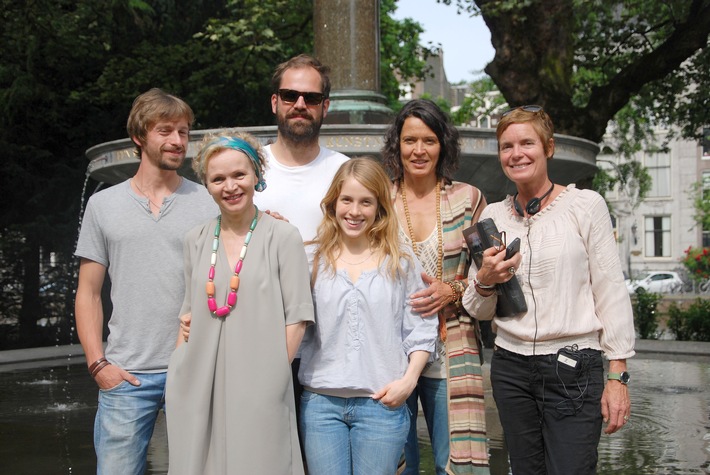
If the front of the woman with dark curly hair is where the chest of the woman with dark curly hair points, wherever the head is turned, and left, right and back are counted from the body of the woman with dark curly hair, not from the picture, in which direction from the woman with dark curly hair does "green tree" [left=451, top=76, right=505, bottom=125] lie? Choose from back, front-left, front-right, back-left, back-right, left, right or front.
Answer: back

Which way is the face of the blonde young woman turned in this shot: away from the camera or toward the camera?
toward the camera

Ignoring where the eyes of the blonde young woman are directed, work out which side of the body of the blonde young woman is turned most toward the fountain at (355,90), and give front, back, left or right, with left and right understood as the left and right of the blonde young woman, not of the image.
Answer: back

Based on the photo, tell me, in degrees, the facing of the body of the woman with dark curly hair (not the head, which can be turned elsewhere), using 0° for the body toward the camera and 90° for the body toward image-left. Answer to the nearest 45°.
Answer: approximately 0°

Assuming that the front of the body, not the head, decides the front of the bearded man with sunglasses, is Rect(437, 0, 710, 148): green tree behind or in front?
behind

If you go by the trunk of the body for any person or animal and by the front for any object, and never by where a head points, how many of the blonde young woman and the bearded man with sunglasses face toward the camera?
2

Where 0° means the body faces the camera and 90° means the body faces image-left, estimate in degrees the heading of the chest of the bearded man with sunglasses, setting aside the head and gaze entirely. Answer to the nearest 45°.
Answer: approximately 0°

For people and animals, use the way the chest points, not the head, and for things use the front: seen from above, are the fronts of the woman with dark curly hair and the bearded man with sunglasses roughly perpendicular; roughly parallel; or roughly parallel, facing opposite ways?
roughly parallel

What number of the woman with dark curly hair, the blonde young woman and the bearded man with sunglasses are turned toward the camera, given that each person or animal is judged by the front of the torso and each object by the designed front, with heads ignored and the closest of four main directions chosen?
3

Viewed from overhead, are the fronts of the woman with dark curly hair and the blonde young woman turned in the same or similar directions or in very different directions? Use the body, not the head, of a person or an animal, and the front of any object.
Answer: same or similar directions

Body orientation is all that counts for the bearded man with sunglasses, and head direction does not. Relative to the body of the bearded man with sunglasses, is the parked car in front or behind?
behind

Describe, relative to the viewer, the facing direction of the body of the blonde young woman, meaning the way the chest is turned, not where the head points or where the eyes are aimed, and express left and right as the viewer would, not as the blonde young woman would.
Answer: facing the viewer

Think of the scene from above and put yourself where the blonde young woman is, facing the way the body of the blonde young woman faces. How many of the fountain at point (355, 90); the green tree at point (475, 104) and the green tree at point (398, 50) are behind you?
3

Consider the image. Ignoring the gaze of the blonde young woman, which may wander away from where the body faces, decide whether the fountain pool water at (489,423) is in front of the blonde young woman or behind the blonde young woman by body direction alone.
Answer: behind
